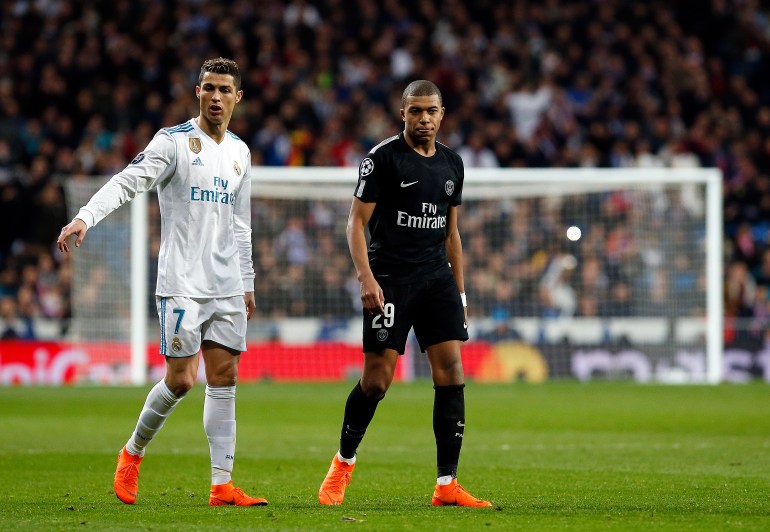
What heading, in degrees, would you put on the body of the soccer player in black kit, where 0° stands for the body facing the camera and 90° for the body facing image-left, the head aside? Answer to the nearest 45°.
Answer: approximately 315°

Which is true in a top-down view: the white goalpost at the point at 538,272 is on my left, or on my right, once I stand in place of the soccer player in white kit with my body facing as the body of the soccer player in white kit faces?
on my left

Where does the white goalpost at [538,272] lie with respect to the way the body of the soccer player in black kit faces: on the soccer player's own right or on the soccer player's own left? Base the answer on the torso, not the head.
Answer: on the soccer player's own left

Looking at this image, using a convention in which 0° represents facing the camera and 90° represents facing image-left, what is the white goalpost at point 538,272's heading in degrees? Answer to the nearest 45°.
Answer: approximately 0°

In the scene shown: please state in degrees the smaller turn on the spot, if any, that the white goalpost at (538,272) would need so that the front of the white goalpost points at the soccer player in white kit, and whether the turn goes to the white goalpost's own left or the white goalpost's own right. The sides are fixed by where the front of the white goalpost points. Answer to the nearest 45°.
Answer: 0° — it already faces them
